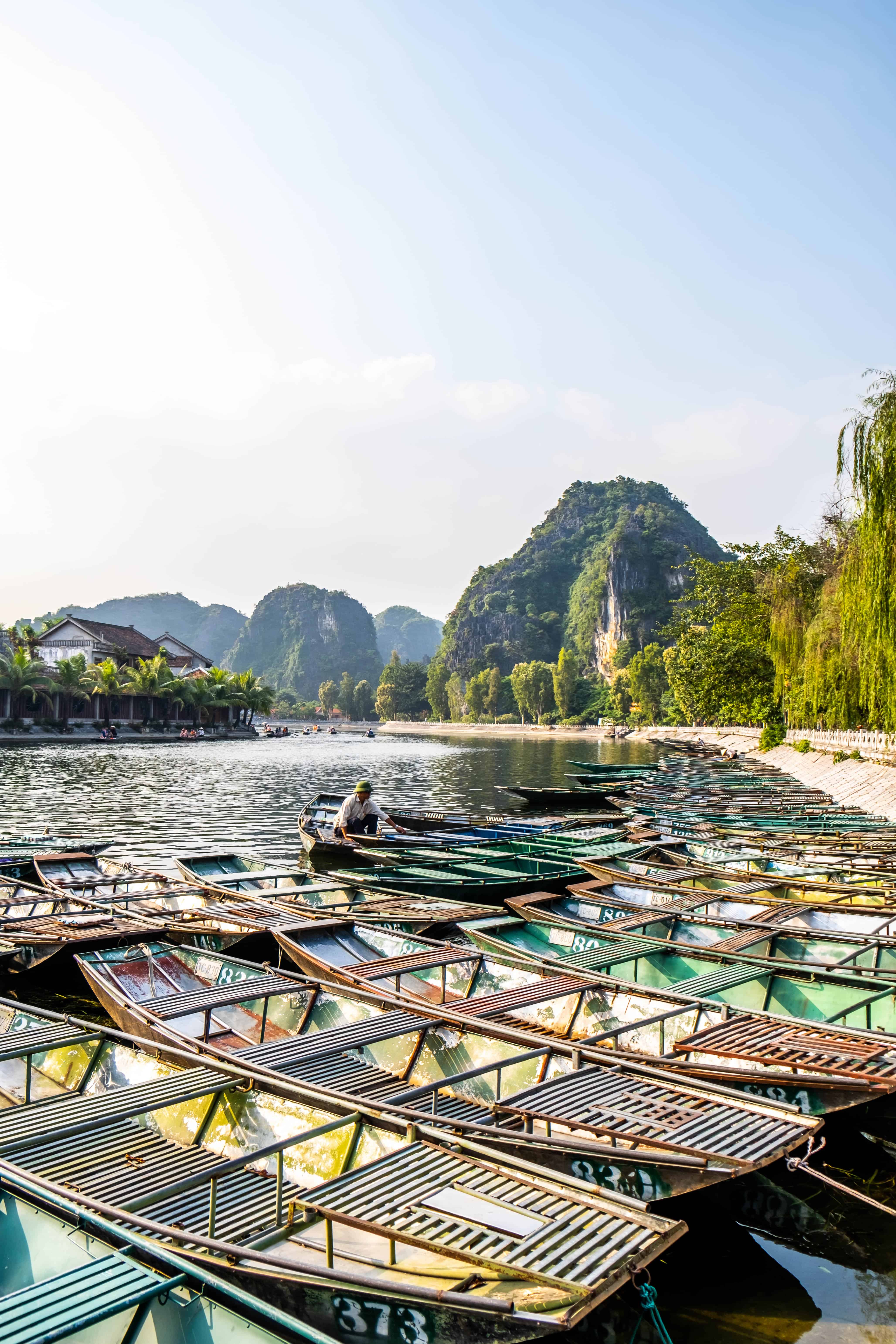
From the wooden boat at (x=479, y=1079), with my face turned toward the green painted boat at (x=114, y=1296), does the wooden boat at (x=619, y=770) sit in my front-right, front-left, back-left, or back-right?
back-right

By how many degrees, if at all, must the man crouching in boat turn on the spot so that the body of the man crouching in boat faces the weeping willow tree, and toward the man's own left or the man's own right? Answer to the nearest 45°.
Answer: approximately 45° to the man's own left
